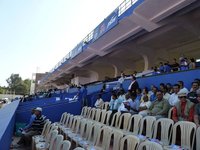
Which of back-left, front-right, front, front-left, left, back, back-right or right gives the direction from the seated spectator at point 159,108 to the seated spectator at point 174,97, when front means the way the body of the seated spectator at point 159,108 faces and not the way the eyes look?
back

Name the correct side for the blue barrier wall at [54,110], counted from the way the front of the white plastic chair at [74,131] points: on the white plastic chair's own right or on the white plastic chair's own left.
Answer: on the white plastic chair's own right

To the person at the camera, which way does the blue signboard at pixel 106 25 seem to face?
facing the viewer and to the left of the viewer

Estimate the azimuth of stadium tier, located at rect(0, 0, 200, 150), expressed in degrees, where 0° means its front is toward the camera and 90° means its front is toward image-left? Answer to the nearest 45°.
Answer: approximately 45°

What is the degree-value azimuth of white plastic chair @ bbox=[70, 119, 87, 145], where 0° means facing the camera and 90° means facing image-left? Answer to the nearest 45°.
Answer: approximately 45°

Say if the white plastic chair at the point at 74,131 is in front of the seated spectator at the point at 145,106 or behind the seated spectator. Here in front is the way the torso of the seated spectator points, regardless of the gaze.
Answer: in front

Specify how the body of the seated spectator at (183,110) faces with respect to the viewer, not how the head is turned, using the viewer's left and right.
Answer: facing the viewer

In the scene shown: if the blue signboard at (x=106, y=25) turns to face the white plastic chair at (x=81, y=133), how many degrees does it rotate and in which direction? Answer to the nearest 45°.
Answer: approximately 45° to its left
